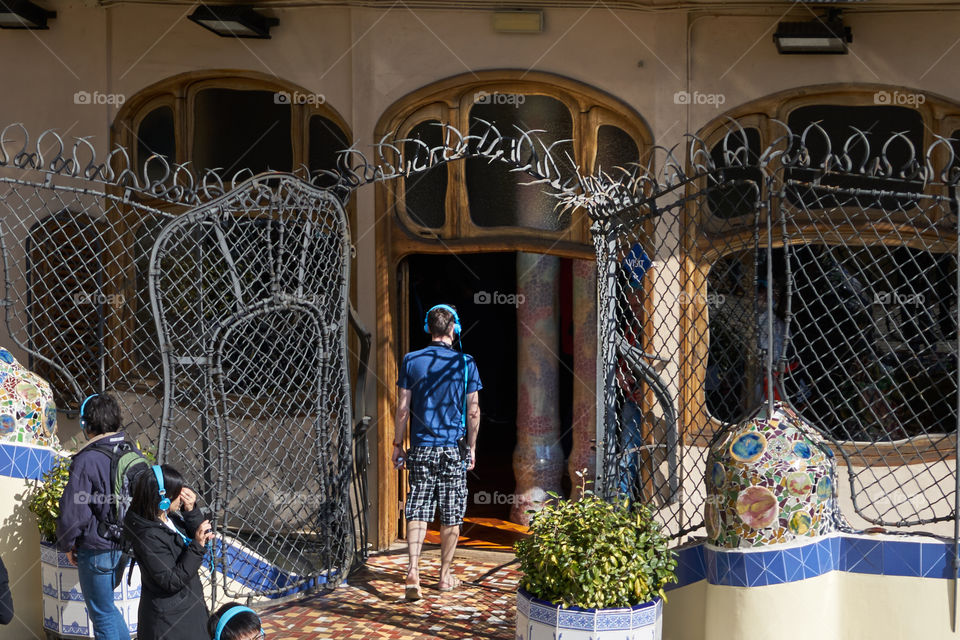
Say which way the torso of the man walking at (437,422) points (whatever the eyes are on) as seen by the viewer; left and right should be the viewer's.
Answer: facing away from the viewer

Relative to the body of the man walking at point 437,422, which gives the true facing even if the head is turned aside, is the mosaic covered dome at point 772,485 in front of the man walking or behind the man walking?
behind

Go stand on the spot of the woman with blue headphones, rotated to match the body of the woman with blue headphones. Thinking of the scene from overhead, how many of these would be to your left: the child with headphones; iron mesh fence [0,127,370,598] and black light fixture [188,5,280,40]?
2

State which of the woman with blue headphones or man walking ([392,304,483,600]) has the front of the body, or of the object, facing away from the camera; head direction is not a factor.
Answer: the man walking

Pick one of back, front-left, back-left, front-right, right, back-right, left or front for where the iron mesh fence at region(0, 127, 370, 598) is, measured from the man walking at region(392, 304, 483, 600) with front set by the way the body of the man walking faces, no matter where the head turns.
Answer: left

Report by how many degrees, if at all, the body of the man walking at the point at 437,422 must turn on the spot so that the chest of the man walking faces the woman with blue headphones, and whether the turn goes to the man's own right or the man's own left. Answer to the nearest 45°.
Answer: approximately 135° to the man's own left

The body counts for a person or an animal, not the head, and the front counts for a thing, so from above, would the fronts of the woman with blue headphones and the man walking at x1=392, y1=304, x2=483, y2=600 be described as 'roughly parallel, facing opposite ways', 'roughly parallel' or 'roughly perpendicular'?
roughly perpendicular

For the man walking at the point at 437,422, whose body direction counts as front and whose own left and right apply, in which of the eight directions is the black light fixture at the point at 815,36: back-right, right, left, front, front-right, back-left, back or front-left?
right

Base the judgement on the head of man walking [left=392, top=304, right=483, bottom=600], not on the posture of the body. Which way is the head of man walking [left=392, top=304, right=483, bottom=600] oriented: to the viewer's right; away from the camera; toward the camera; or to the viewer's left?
away from the camera
